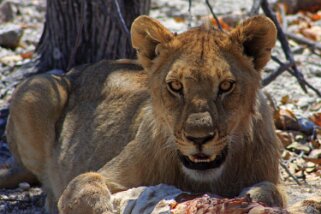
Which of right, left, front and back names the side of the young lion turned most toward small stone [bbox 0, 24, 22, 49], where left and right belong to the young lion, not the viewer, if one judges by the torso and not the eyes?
back

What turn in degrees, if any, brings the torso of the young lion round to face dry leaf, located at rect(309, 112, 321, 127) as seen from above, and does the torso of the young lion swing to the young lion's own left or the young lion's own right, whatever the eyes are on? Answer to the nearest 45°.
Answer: approximately 90° to the young lion's own left

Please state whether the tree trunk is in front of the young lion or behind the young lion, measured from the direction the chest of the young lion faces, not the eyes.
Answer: behind

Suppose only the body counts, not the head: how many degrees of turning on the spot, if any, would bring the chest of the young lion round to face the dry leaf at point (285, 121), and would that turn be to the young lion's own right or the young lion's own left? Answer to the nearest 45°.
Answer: approximately 90° to the young lion's own left

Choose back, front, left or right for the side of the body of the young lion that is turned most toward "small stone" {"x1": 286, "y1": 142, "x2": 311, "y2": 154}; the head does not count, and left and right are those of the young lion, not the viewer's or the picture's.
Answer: left

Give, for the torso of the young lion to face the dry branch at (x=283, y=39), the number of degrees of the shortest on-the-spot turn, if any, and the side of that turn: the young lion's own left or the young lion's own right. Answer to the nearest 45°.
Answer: approximately 90° to the young lion's own left

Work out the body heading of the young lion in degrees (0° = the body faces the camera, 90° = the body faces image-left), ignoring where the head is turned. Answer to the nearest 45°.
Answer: approximately 315°

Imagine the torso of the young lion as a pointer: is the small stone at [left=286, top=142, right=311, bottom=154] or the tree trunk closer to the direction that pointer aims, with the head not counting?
the small stone

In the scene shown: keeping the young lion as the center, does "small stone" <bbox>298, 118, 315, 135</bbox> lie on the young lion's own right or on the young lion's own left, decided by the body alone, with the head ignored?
on the young lion's own left

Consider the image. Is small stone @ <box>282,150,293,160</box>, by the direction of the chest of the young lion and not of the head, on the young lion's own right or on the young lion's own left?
on the young lion's own left

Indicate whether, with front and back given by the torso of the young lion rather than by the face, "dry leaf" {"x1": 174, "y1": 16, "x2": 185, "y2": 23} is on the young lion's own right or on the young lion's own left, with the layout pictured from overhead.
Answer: on the young lion's own left
